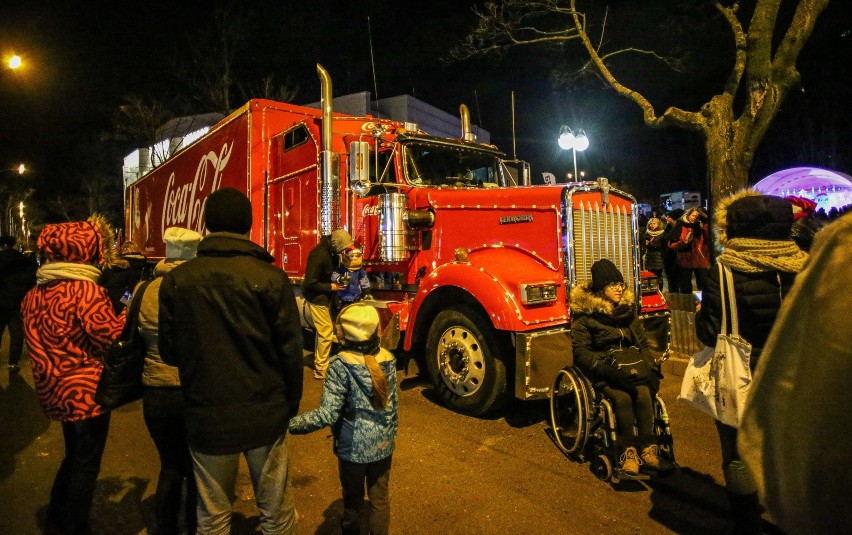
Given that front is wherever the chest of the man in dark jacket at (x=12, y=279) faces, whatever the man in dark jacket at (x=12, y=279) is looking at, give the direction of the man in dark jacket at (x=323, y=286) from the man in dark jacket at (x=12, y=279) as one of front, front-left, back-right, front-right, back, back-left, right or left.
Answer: back-right

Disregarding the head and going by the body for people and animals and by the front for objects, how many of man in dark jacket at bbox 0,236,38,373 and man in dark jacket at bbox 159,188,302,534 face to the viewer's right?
0

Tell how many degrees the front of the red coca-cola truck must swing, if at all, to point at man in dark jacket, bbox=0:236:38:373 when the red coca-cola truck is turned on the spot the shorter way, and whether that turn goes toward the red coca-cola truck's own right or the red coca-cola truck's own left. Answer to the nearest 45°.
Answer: approximately 135° to the red coca-cola truck's own right

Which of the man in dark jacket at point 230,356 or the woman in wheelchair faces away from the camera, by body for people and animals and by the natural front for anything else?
the man in dark jacket

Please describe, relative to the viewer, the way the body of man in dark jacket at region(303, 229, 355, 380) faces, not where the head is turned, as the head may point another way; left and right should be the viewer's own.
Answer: facing to the right of the viewer

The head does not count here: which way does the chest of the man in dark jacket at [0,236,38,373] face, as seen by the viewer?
away from the camera

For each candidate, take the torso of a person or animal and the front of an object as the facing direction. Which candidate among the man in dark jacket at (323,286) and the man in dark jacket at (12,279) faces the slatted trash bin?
the man in dark jacket at (323,286)

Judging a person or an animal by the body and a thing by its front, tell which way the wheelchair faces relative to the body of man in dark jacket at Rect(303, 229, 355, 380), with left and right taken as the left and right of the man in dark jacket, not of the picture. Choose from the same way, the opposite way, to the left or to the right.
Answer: to the right

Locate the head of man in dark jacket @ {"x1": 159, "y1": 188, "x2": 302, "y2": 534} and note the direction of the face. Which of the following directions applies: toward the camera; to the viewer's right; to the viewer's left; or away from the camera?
away from the camera

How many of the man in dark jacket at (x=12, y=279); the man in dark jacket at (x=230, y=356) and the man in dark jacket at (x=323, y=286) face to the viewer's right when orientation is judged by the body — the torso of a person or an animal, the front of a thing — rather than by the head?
1

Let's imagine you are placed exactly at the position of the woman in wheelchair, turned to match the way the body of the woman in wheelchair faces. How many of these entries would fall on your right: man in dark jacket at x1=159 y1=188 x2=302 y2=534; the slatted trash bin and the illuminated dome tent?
1
